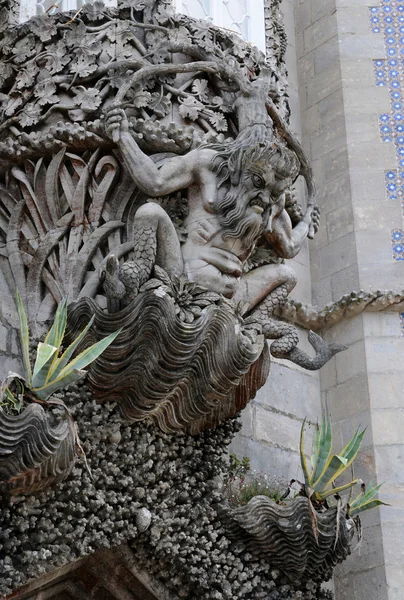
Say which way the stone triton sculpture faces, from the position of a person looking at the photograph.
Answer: facing the viewer and to the right of the viewer

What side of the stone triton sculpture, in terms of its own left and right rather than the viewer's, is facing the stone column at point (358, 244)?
left
